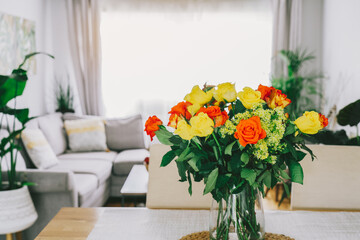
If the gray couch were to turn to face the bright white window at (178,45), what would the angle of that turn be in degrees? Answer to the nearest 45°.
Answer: approximately 90° to its left

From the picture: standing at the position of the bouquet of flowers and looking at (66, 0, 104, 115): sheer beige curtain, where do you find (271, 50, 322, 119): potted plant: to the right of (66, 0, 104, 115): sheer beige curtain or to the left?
right

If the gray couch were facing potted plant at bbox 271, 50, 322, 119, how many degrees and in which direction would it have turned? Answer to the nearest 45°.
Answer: approximately 45° to its left

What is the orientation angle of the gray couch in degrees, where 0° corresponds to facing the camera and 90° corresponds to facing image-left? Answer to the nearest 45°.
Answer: approximately 315°

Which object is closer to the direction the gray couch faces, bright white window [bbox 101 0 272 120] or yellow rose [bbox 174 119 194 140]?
the yellow rose
